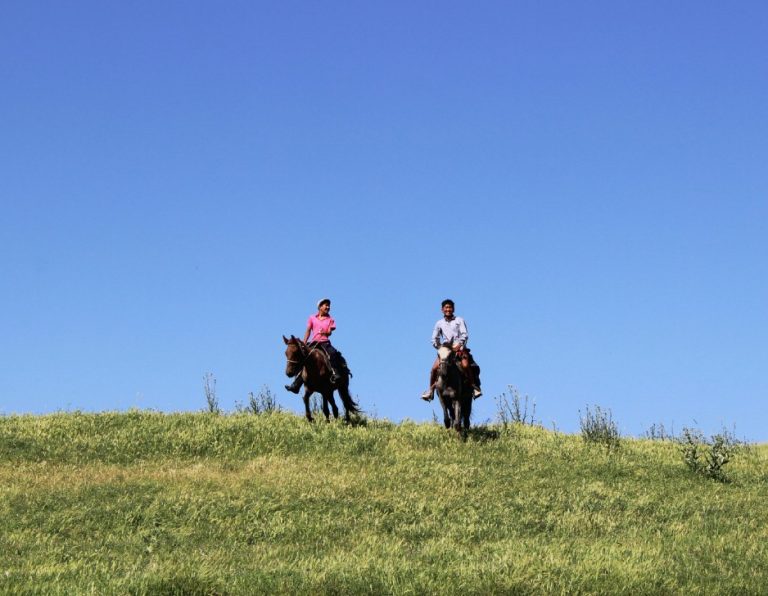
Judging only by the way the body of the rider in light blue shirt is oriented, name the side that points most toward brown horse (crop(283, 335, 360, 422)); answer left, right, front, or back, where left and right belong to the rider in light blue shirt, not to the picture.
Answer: right

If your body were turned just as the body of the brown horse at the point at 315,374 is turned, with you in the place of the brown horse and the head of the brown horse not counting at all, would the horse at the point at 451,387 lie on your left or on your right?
on your left

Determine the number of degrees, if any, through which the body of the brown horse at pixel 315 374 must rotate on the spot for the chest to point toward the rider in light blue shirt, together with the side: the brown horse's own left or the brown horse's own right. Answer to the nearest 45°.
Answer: approximately 135° to the brown horse's own left

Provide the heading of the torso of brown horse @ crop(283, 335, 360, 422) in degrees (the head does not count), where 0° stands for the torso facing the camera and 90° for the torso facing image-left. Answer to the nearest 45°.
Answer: approximately 45°

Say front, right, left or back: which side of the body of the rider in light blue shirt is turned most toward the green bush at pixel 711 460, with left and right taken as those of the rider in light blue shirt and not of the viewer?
left

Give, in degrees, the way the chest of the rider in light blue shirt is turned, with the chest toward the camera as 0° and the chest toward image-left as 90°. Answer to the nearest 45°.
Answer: approximately 0°
